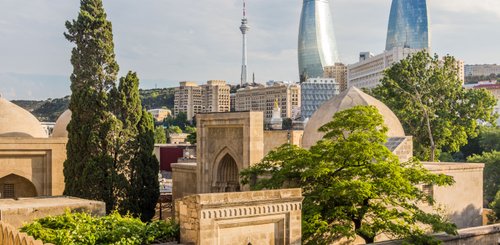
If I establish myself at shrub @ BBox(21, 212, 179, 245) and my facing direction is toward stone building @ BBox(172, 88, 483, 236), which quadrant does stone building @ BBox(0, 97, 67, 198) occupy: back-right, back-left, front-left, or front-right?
front-left

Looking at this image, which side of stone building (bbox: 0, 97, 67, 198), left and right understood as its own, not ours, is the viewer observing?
front

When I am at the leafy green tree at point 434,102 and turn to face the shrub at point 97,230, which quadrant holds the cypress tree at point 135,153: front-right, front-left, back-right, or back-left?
front-right

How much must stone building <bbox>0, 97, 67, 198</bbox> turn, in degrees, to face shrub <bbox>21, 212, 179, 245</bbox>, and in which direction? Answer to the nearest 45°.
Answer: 0° — it already faces it

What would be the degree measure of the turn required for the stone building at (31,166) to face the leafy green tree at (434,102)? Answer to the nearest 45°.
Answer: approximately 90° to its left

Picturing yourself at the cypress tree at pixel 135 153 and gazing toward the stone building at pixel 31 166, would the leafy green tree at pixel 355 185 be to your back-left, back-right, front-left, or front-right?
back-left

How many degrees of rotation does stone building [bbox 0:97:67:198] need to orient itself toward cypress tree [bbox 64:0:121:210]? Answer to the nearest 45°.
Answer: approximately 45° to its left

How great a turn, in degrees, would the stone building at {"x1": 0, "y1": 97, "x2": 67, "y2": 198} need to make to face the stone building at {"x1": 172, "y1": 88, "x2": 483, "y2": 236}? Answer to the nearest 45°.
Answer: approximately 45° to its left

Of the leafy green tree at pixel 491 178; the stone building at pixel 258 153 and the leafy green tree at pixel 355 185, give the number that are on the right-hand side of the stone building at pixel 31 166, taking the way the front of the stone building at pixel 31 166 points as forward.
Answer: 0

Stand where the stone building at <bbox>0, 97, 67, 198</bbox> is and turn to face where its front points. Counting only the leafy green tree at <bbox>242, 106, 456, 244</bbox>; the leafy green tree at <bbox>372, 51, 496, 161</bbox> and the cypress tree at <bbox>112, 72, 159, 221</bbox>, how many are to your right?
0

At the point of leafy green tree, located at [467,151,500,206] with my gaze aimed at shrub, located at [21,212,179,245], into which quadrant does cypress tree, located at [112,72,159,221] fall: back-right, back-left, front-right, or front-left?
front-right

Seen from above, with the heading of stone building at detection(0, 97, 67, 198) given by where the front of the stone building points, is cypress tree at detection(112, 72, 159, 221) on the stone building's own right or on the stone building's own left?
on the stone building's own left
